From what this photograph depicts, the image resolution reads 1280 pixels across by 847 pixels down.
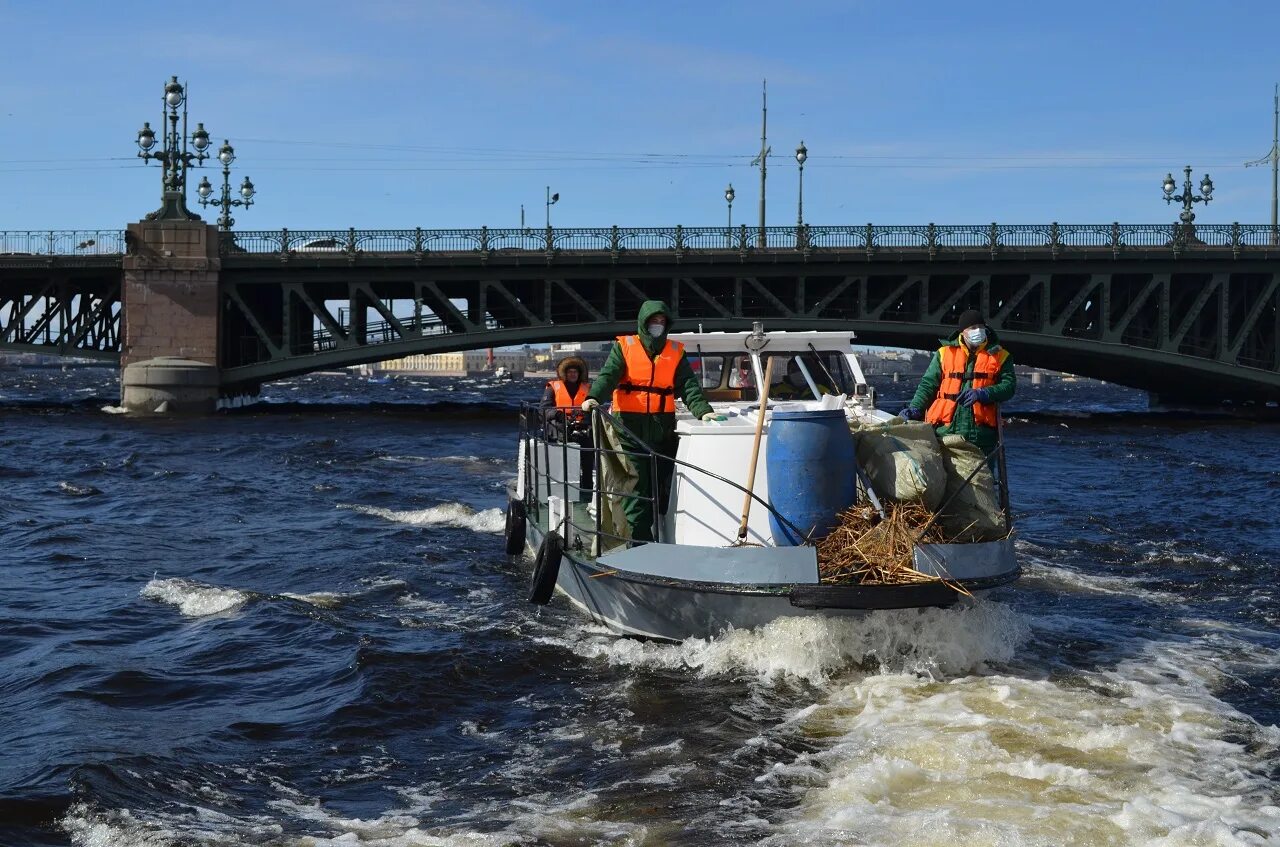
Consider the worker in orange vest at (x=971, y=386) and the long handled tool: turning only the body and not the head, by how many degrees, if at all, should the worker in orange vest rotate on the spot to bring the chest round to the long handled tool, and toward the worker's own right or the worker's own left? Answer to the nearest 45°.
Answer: approximately 45° to the worker's own right

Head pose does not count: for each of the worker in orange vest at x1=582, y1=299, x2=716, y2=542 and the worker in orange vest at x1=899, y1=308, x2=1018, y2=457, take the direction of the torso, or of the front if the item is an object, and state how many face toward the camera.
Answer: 2

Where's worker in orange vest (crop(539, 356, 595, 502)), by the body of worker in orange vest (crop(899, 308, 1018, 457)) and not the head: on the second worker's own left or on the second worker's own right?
on the second worker's own right

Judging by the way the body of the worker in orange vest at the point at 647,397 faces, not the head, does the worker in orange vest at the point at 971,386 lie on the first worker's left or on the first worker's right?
on the first worker's left

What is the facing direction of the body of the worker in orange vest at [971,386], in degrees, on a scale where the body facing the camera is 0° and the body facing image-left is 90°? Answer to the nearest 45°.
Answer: approximately 0°

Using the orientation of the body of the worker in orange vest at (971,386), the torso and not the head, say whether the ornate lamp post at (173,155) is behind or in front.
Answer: behind

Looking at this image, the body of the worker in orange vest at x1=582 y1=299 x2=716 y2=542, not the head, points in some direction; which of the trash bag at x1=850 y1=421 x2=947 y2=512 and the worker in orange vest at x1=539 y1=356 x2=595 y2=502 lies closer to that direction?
the trash bag

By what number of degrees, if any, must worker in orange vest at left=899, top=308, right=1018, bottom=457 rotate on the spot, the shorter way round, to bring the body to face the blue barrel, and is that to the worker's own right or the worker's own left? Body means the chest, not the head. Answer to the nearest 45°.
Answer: approximately 45° to the worker's own right
